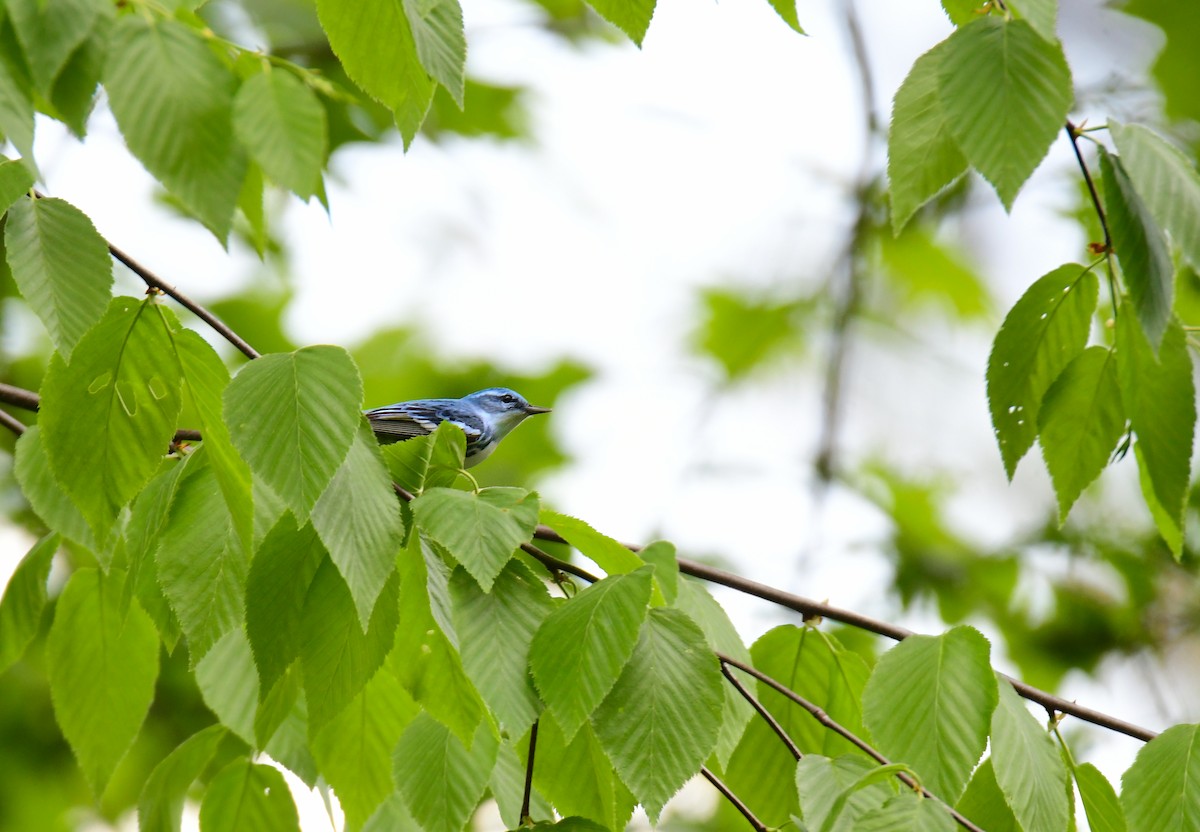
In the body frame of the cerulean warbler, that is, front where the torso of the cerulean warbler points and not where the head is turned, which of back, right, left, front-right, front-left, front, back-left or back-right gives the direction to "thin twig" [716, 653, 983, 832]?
front

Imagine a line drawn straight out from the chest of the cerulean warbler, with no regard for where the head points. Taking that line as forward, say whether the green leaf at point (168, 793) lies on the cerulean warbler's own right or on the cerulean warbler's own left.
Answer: on the cerulean warbler's own right

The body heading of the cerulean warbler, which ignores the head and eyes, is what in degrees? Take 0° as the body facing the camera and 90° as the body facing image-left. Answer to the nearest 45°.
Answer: approximately 270°

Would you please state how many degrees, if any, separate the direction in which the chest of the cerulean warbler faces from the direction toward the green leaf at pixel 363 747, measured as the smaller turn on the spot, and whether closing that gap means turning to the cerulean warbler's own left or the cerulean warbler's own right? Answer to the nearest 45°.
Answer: approximately 90° to the cerulean warbler's own right

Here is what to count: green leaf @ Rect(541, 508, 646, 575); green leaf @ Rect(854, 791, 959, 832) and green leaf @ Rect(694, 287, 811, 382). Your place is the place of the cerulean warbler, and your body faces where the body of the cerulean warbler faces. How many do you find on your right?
2

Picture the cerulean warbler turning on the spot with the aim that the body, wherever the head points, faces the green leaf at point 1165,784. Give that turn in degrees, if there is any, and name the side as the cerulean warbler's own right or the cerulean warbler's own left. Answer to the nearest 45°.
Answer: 0° — it already faces it

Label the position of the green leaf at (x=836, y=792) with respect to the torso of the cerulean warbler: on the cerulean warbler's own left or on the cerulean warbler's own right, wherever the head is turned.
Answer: on the cerulean warbler's own right

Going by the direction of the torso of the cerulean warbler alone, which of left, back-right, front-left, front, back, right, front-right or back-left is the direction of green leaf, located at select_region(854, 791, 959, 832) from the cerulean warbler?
front
